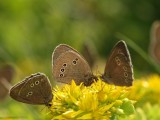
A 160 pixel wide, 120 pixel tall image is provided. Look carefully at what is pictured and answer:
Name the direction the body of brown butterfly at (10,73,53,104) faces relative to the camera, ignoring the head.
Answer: to the viewer's right
